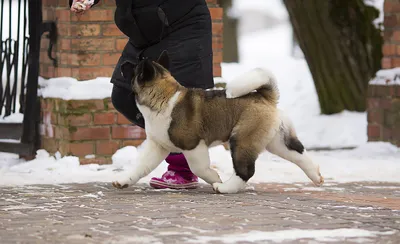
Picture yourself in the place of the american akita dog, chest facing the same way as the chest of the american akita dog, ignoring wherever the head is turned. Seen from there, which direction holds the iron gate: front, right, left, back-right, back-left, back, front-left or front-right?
front-right

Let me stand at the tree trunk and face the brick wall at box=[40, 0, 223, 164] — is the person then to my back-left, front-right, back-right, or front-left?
front-left

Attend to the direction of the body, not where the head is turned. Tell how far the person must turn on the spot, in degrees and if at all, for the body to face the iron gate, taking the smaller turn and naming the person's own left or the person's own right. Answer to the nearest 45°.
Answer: approximately 45° to the person's own right

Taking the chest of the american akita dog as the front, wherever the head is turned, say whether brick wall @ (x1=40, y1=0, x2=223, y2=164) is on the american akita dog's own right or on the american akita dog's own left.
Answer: on the american akita dog's own right

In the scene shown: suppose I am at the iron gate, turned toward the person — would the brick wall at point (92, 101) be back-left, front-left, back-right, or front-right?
front-left

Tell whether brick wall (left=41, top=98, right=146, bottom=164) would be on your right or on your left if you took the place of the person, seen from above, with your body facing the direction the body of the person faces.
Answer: on your right

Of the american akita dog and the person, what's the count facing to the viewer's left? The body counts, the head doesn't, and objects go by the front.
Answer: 2

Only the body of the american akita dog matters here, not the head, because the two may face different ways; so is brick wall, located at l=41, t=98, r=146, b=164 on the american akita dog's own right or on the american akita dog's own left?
on the american akita dog's own right

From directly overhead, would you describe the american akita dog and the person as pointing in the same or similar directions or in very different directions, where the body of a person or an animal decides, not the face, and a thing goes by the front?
same or similar directions

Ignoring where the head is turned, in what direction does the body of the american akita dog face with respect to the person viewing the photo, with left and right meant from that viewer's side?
facing to the left of the viewer

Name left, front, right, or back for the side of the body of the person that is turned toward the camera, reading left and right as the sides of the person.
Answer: left

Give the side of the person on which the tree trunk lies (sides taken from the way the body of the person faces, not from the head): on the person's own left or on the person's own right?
on the person's own right

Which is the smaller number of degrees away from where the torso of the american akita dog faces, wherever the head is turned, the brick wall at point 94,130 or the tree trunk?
the brick wall
